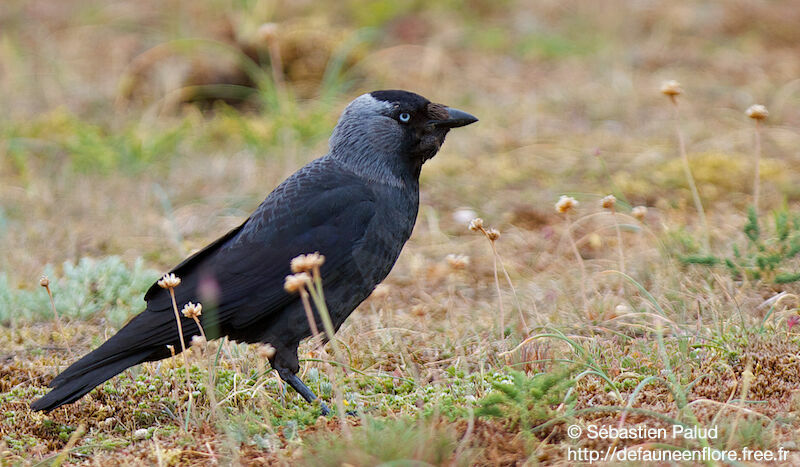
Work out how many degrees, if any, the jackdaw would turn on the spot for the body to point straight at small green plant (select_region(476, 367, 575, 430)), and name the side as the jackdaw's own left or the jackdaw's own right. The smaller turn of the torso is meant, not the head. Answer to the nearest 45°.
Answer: approximately 45° to the jackdaw's own right

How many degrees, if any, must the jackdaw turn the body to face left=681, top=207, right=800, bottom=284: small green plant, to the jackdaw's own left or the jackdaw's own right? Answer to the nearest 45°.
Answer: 0° — it already faces it

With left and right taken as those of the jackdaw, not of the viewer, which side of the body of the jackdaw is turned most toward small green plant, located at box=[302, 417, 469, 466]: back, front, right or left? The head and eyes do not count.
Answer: right

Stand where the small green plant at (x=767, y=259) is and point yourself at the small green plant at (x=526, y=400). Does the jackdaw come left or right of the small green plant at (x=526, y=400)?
right

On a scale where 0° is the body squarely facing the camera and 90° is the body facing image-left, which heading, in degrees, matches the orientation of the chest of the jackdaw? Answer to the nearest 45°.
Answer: approximately 270°
